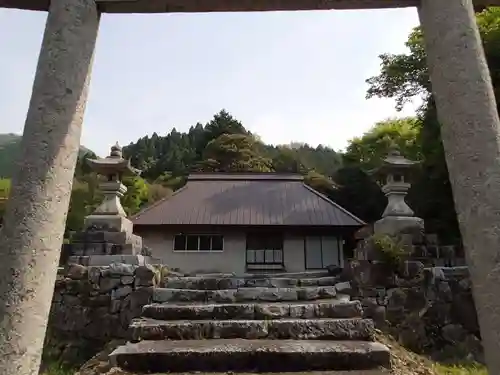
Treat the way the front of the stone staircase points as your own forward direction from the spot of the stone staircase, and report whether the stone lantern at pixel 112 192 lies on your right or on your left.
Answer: on your right

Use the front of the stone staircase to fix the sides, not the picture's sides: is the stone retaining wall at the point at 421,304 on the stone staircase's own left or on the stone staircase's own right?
on the stone staircase's own left

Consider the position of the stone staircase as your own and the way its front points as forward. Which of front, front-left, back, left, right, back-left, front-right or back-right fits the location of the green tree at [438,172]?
back-left

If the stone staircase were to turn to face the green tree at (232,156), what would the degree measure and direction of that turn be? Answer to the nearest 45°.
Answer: approximately 180°

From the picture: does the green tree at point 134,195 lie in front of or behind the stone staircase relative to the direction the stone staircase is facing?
behind

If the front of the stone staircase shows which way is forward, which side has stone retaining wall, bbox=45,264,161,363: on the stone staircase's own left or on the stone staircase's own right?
on the stone staircase's own right

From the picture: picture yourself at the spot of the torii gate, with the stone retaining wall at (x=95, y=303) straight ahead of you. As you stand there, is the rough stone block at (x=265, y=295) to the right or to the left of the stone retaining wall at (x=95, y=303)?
right

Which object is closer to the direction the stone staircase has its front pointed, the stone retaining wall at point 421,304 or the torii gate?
the torii gate

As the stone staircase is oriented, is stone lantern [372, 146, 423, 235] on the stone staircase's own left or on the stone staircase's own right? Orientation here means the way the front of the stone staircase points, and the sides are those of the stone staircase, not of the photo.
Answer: on the stone staircase's own left

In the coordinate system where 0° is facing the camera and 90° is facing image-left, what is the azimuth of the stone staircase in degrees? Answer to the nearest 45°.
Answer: approximately 0°
